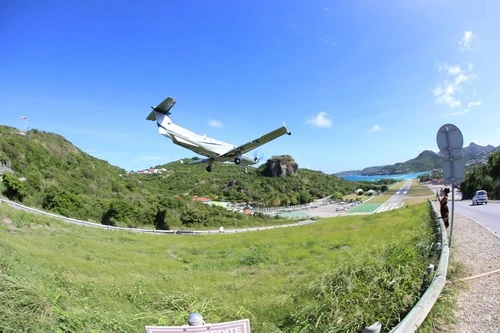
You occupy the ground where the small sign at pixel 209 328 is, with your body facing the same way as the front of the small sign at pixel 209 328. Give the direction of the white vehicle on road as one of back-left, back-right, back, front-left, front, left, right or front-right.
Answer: back-left

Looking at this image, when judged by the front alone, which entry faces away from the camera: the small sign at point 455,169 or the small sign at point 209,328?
the small sign at point 455,169

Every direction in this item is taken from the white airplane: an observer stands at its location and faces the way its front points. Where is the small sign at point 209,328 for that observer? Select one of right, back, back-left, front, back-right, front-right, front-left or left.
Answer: back-right

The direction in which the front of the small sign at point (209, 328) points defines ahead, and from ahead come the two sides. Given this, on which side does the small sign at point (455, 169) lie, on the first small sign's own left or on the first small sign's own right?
on the first small sign's own left

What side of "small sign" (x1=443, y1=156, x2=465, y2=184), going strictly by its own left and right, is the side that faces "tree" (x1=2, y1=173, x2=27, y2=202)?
left

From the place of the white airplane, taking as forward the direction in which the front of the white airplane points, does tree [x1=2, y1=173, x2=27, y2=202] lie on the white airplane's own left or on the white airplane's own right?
on the white airplane's own left

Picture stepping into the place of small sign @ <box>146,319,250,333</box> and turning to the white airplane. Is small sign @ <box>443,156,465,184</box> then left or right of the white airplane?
right

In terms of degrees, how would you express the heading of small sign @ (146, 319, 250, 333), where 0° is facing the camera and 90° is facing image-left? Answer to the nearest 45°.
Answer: approximately 0°

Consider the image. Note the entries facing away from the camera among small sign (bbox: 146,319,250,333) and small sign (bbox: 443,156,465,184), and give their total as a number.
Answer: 1

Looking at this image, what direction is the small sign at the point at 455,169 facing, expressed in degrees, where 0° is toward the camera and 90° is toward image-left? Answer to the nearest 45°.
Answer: approximately 180°

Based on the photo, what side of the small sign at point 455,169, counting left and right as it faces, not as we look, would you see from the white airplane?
left
